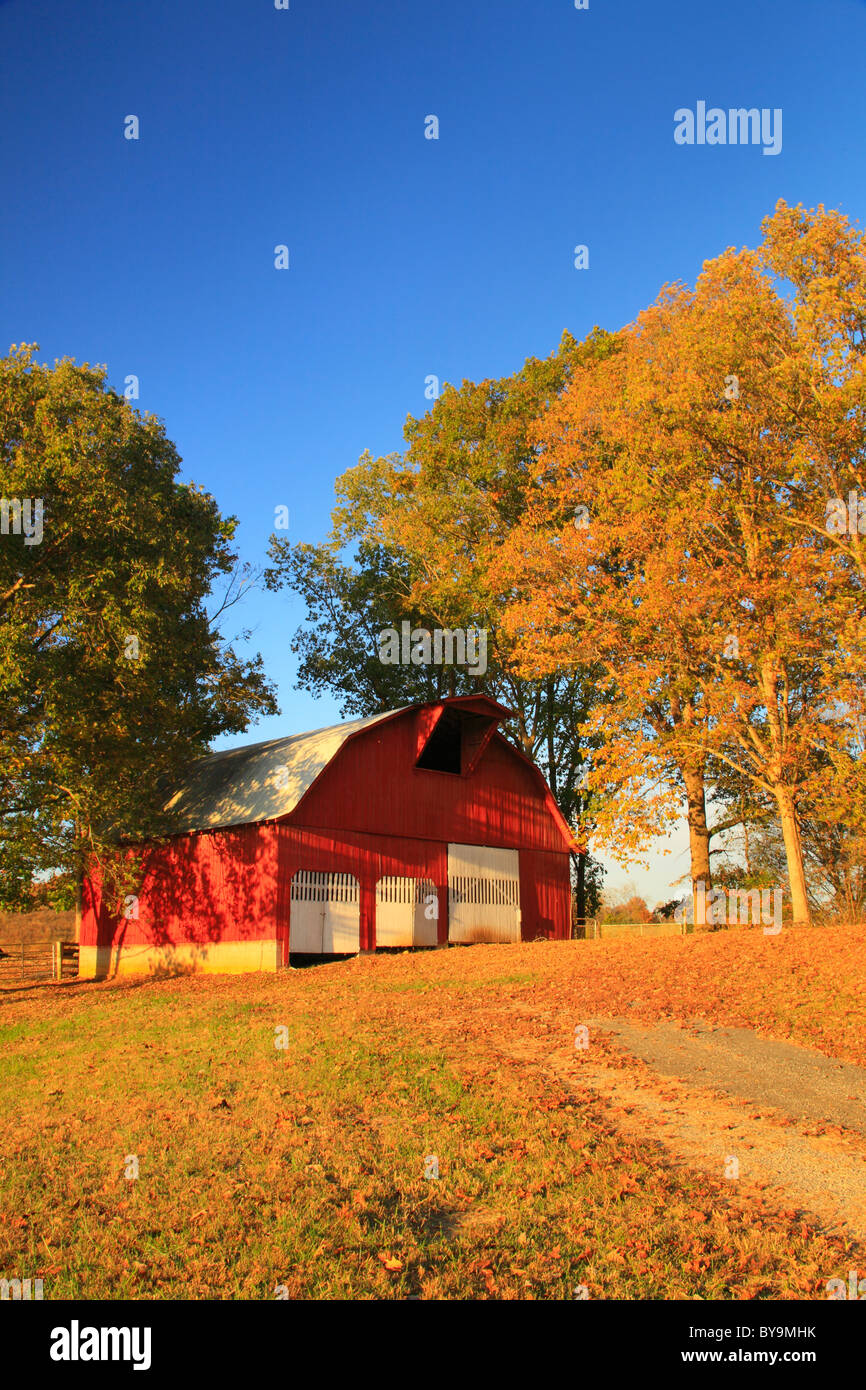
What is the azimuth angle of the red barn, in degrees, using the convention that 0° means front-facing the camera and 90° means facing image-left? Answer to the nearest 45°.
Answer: approximately 315°

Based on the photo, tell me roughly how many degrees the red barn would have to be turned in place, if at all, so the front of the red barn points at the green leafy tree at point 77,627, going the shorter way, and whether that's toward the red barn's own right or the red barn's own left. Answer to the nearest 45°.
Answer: approximately 90° to the red barn's own right

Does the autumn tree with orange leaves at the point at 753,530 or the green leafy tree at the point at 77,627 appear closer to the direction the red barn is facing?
the autumn tree with orange leaves

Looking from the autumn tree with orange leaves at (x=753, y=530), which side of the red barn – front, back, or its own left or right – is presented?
front
